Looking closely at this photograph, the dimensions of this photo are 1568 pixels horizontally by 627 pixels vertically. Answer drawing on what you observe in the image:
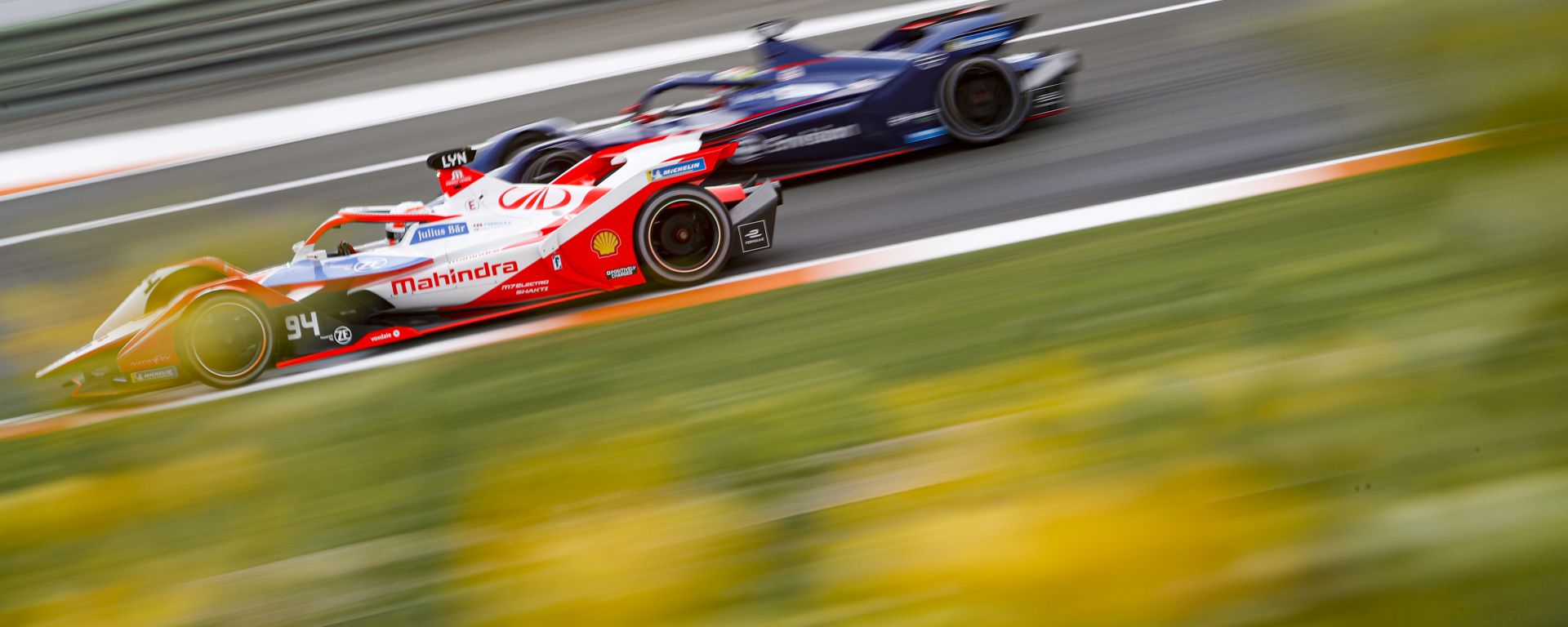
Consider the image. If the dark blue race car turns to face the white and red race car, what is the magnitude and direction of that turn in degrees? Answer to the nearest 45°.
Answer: approximately 45° to its left

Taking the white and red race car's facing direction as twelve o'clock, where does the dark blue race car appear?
The dark blue race car is roughly at 5 o'clock from the white and red race car.

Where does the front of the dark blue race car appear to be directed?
to the viewer's left

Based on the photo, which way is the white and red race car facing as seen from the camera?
to the viewer's left

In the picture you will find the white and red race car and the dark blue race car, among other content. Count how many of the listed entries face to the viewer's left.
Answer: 2
